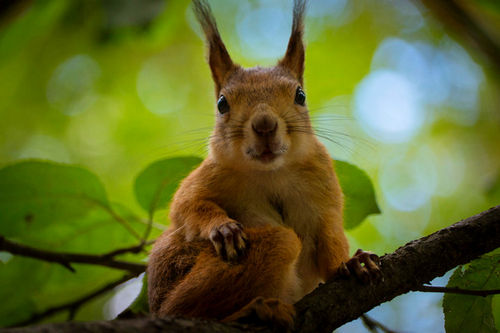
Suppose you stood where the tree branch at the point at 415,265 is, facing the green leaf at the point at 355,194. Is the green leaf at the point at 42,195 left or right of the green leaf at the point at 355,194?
left

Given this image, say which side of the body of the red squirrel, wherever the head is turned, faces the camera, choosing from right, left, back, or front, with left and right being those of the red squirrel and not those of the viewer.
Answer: front

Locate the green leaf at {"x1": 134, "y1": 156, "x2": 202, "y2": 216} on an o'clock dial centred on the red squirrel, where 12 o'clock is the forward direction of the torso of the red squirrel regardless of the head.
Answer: The green leaf is roughly at 4 o'clock from the red squirrel.

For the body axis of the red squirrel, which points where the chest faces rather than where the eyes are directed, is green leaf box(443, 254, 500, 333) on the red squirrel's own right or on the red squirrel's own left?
on the red squirrel's own left

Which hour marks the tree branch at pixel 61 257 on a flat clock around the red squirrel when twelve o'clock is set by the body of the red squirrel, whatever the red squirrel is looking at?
The tree branch is roughly at 4 o'clock from the red squirrel.

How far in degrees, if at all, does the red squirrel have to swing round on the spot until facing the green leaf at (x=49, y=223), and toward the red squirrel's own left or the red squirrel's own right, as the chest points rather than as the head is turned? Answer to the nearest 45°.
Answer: approximately 135° to the red squirrel's own right

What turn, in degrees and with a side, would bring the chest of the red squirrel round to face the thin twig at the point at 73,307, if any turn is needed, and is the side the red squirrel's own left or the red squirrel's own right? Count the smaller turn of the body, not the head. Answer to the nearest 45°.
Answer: approximately 135° to the red squirrel's own right

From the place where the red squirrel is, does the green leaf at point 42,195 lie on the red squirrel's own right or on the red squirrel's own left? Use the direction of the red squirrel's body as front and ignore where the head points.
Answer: on the red squirrel's own right
